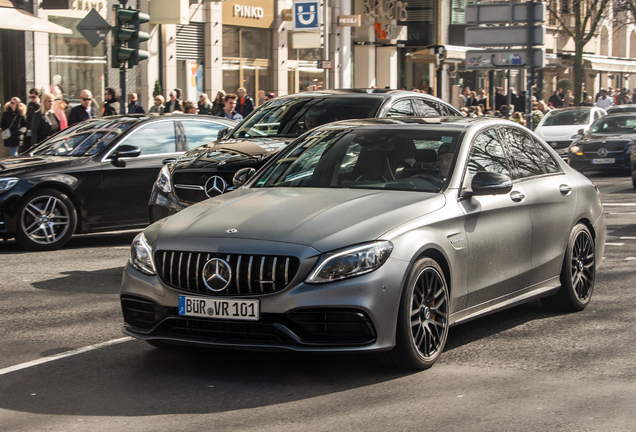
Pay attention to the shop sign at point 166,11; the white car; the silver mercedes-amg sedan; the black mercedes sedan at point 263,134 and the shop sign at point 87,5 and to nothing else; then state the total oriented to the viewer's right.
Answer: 0

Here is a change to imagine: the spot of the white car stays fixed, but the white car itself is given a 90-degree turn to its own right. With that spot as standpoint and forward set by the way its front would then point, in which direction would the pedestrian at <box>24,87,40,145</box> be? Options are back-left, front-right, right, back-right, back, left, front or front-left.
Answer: left

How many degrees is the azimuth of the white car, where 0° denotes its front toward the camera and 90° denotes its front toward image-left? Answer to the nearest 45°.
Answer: approximately 45°

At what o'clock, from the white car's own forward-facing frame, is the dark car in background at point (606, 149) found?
The dark car in background is roughly at 10 o'clock from the white car.

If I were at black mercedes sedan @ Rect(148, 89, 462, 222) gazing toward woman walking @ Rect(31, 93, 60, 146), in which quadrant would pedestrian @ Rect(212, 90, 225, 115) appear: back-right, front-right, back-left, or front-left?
front-right

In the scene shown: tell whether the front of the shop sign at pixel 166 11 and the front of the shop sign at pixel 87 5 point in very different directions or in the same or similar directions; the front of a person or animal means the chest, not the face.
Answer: same or similar directions

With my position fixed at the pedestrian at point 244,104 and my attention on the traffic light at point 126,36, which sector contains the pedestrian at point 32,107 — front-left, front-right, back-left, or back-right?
front-right

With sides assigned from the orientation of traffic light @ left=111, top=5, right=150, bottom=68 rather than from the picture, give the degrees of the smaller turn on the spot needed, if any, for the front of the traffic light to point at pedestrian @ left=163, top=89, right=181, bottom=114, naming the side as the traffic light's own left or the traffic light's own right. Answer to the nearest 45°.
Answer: approximately 90° to the traffic light's own left

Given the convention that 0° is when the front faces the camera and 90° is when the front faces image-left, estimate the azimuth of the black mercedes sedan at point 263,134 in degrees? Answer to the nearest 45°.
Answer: approximately 45°

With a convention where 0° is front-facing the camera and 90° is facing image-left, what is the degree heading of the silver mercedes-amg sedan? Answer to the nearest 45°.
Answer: approximately 45°
